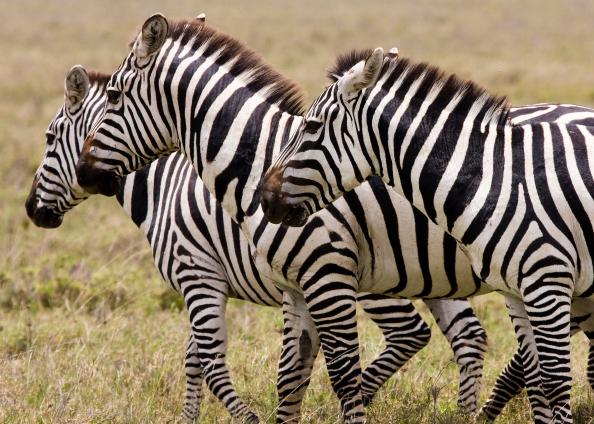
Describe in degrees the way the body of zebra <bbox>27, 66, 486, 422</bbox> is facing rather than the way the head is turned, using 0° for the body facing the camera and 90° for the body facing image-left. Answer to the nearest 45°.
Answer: approximately 90°

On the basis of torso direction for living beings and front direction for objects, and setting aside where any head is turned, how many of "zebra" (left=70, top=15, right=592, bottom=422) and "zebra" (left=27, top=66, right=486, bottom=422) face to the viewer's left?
2

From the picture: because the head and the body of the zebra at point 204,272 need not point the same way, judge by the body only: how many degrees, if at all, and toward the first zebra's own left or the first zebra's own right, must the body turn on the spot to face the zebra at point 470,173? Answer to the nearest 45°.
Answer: approximately 135° to the first zebra's own left

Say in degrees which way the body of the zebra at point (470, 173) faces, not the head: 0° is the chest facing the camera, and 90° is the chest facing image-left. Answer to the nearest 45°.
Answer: approximately 90°

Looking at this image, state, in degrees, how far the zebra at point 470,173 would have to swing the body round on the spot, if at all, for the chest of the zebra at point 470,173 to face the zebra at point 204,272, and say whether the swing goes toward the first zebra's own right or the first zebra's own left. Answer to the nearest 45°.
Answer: approximately 45° to the first zebra's own right

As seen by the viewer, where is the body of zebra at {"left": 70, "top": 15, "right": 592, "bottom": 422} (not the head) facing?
to the viewer's left
